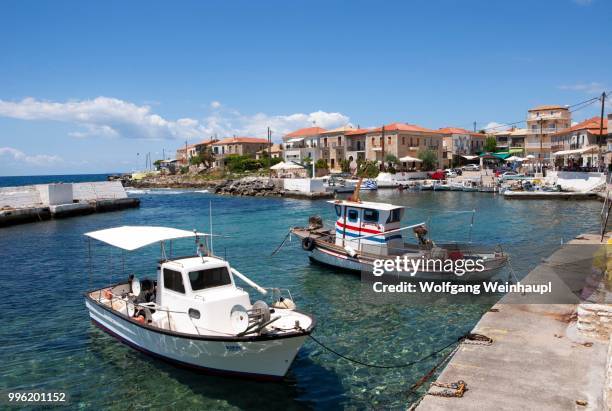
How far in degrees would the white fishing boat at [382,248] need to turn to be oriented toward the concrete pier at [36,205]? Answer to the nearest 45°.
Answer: approximately 180°

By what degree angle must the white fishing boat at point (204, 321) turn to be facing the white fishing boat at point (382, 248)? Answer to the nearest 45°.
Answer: approximately 90° to its left

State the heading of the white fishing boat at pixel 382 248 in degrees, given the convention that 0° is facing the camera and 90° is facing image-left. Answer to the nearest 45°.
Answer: approximately 315°

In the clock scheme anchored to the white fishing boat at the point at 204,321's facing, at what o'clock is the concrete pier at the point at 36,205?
The concrete pier is roughly at 7 o'clock from the white fishing boat.

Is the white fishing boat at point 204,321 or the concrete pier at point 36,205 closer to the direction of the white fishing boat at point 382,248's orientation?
the concrete pier

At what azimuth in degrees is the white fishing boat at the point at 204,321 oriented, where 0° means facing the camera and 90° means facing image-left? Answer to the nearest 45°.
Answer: approximately 315°
